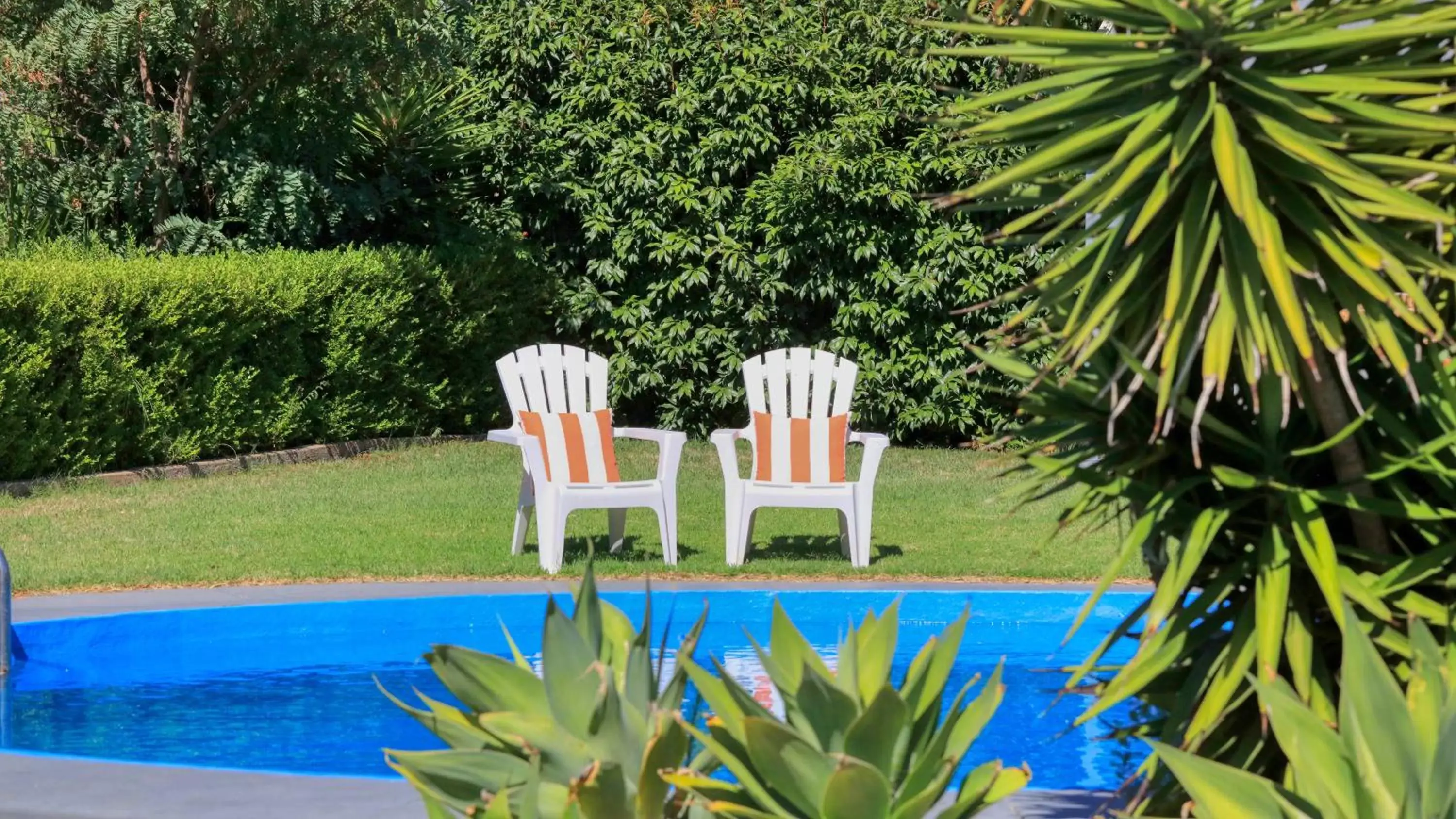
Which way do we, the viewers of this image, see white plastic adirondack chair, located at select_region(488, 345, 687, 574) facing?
facing the viewer and to the right of the viewer

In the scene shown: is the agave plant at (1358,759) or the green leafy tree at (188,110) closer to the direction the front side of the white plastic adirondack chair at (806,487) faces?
the agave plant

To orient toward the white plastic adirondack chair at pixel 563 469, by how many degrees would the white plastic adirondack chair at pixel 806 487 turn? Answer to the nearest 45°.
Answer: approximately 90° to its right

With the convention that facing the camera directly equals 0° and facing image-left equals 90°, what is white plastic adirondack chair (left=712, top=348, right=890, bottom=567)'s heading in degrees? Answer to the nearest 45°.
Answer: approximately 0°

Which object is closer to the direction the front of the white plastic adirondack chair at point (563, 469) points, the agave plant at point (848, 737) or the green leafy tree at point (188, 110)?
the agave plant

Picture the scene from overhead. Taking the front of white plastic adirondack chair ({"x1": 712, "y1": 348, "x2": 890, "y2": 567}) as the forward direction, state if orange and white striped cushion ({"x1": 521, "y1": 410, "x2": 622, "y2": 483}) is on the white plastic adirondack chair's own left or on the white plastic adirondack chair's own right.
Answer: on the white plastic adirondack chair's own right

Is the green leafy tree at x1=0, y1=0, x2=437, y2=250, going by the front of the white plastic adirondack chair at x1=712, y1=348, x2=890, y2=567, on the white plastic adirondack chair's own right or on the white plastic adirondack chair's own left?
on the white plastic adirondack chair's own right

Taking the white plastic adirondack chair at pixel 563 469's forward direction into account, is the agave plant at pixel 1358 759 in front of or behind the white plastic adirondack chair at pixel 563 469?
in front

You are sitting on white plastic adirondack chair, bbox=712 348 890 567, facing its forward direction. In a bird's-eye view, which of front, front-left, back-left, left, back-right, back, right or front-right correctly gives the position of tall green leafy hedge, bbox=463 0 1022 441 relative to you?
back

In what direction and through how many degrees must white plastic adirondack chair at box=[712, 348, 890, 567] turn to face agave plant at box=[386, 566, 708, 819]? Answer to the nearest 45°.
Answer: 0° — it already faces it

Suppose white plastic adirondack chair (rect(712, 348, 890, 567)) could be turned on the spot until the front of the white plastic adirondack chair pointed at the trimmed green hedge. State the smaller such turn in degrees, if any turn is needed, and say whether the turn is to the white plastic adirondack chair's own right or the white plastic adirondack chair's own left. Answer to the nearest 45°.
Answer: approximately 135° to the white plastic adirondack chair's own right

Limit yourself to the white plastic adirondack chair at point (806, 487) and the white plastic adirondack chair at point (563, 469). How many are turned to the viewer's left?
0
